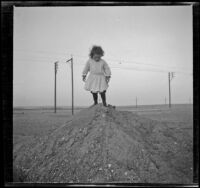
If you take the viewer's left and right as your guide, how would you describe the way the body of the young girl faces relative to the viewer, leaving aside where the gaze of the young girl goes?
facing the viewer
